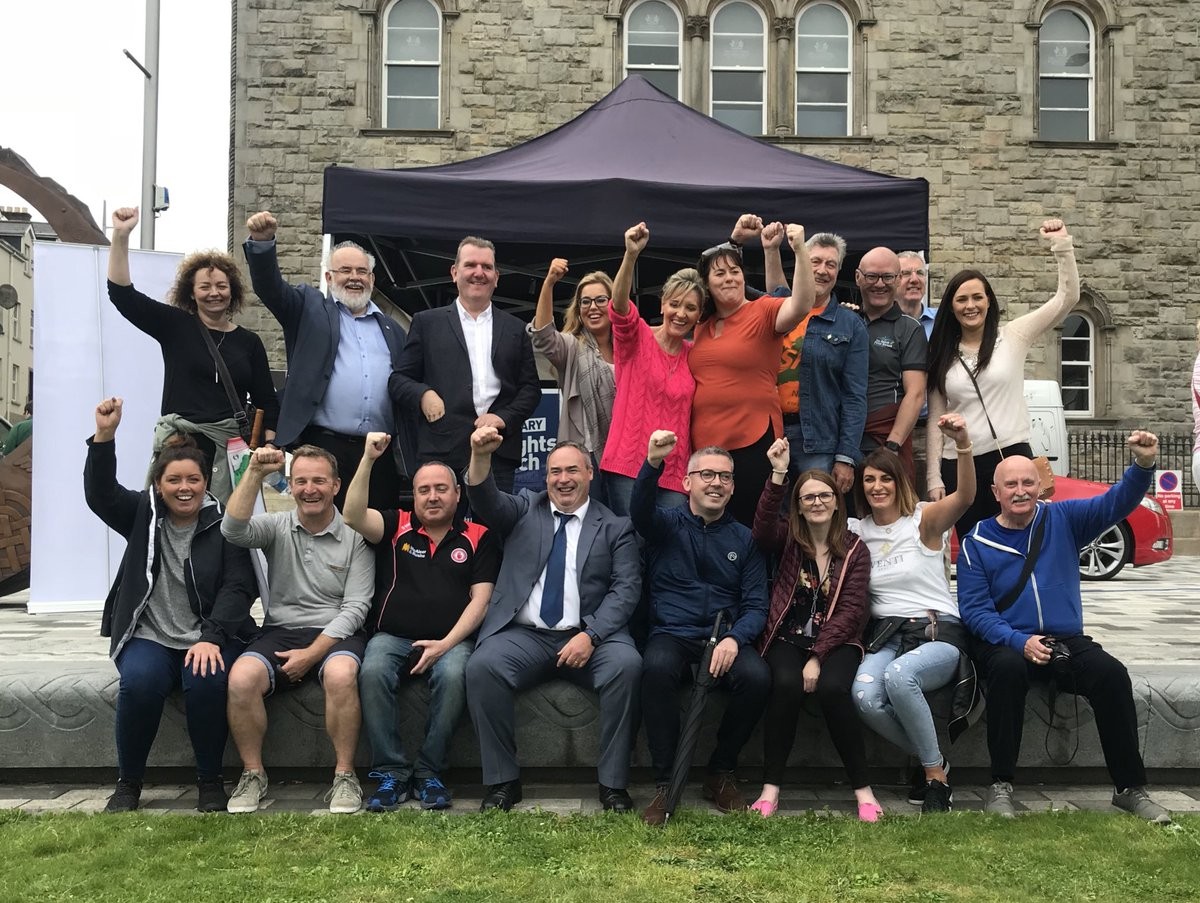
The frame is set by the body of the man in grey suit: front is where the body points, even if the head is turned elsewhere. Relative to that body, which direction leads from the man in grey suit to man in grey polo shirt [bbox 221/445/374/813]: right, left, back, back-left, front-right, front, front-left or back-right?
right

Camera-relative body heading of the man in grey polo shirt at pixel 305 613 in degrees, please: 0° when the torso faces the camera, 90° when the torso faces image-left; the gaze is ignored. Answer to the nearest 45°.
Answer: approximately 0°

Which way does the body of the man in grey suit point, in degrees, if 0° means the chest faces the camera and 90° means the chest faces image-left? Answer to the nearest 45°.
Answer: approximately 0°

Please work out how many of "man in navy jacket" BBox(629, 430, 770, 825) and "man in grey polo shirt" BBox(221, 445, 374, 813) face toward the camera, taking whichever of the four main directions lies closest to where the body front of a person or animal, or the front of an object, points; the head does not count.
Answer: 2

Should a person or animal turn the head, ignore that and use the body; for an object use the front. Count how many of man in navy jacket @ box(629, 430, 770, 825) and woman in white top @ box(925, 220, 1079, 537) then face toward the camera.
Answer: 2

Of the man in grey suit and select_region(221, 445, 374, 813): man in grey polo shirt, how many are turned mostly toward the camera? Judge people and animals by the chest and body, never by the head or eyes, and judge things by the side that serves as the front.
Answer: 2

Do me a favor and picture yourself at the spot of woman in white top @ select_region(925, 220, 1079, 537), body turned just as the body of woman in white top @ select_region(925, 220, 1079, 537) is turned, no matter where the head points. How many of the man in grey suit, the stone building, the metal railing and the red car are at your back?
3

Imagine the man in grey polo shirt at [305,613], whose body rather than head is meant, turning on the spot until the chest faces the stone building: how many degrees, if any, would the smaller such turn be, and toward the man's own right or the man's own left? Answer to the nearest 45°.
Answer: approximately 135° to the man's own left

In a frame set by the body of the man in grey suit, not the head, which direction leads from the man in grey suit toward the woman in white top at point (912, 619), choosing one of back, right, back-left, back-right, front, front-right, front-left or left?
left

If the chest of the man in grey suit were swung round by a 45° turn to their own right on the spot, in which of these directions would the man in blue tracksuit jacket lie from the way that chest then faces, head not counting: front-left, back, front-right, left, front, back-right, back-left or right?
back-left
